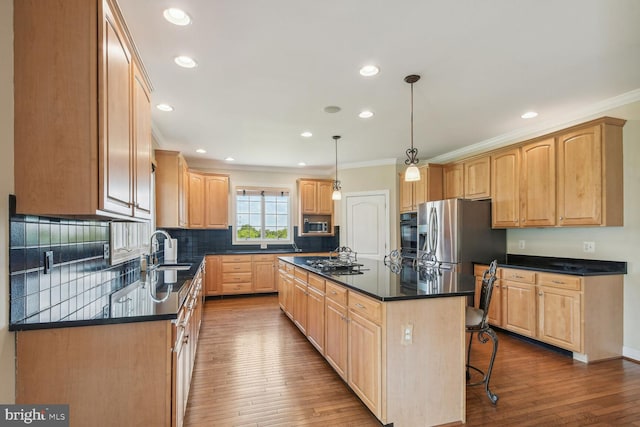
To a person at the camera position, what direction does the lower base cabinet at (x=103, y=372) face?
facing to the right of the viewer

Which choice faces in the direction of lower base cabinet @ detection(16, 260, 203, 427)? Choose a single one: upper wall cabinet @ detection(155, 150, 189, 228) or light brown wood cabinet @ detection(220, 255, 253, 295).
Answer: the light brown wood cabinet

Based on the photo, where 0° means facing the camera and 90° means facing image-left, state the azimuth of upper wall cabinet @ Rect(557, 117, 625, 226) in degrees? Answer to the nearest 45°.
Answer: approximately 45°

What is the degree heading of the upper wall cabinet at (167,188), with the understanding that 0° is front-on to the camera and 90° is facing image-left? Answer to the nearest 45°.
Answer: approximately 270°

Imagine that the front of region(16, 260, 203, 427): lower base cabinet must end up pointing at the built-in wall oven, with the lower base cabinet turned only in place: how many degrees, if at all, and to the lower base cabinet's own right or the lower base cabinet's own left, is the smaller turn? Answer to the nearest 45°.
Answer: approximately 45° to the lower base cabinet's own left

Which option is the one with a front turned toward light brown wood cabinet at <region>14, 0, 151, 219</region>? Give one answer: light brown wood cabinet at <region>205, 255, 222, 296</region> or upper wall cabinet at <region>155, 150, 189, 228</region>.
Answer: light brown wood cabinet at <region>205, 255, 222, 296</region>

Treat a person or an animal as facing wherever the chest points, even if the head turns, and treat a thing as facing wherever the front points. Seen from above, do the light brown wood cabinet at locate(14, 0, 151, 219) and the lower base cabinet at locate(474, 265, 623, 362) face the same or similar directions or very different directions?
very different directions

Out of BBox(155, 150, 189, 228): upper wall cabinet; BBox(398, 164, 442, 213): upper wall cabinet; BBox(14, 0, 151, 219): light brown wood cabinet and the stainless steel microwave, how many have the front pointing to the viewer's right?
2

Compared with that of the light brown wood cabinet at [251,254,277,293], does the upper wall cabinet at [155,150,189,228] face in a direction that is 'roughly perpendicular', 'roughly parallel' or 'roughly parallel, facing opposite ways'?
roughly perpendicular
